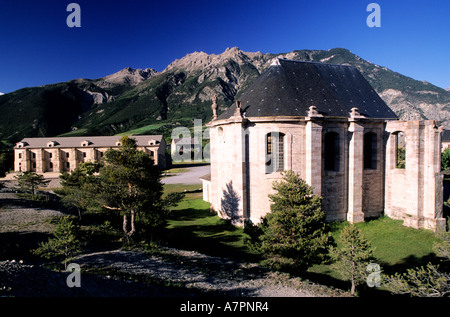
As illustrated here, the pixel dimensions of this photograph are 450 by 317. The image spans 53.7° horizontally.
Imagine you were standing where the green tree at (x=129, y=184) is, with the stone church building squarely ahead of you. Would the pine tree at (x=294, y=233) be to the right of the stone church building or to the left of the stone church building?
right

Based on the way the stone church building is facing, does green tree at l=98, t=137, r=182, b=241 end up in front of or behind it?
behind
